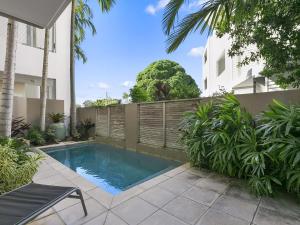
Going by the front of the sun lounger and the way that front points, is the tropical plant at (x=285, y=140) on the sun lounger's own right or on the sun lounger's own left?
on the sun lounger's own right

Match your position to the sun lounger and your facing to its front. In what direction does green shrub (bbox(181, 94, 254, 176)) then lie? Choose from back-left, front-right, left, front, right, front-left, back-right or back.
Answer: front-right

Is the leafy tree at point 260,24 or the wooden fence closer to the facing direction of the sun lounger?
the wooden fence

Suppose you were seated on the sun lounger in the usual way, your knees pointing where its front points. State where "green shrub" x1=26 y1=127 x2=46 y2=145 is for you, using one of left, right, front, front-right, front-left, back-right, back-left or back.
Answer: front-left

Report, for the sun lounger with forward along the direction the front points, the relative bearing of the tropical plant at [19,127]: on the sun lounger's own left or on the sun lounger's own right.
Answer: on the sun lounger's own left

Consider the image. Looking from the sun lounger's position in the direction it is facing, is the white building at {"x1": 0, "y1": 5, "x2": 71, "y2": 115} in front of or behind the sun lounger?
in front

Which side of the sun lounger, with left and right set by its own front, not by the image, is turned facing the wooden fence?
front

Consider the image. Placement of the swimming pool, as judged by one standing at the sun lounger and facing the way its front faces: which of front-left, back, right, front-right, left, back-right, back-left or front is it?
front

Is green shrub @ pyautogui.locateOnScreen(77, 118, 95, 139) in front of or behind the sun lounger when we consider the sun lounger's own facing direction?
in front

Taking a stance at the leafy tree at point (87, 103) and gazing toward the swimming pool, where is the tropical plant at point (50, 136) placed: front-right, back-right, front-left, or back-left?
front-right

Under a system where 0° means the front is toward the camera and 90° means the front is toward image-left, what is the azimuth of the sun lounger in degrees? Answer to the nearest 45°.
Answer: approximately 225°

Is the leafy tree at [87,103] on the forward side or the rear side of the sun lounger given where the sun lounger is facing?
on the forward side
